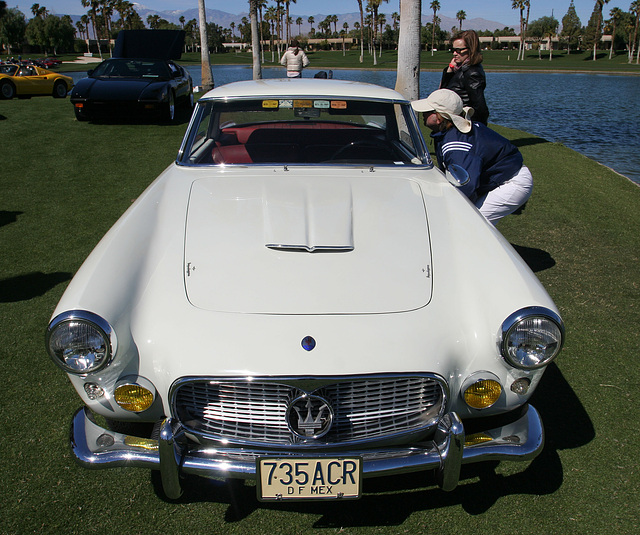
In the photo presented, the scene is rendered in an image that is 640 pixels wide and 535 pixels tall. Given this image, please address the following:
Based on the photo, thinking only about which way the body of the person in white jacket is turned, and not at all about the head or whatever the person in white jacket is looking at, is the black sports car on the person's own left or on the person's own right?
on the person's own left

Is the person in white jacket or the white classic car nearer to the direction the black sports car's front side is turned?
the white classic car

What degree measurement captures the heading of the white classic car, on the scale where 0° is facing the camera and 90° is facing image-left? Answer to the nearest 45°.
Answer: approximately 0°

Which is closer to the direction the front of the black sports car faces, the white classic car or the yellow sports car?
the white classic car

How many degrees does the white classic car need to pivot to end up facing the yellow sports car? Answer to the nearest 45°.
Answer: approximately 135° to its right

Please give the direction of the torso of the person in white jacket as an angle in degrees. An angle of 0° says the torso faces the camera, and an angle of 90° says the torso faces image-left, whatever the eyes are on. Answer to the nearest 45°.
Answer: approximately 180°

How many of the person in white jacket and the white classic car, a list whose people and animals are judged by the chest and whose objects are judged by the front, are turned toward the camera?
1

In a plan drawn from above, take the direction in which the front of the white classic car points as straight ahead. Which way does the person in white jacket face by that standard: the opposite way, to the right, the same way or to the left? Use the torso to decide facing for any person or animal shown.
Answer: the opposite way

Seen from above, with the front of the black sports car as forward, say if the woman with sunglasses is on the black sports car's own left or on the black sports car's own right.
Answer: on the black sports car's own left

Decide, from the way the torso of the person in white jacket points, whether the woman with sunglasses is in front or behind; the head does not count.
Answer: behind
